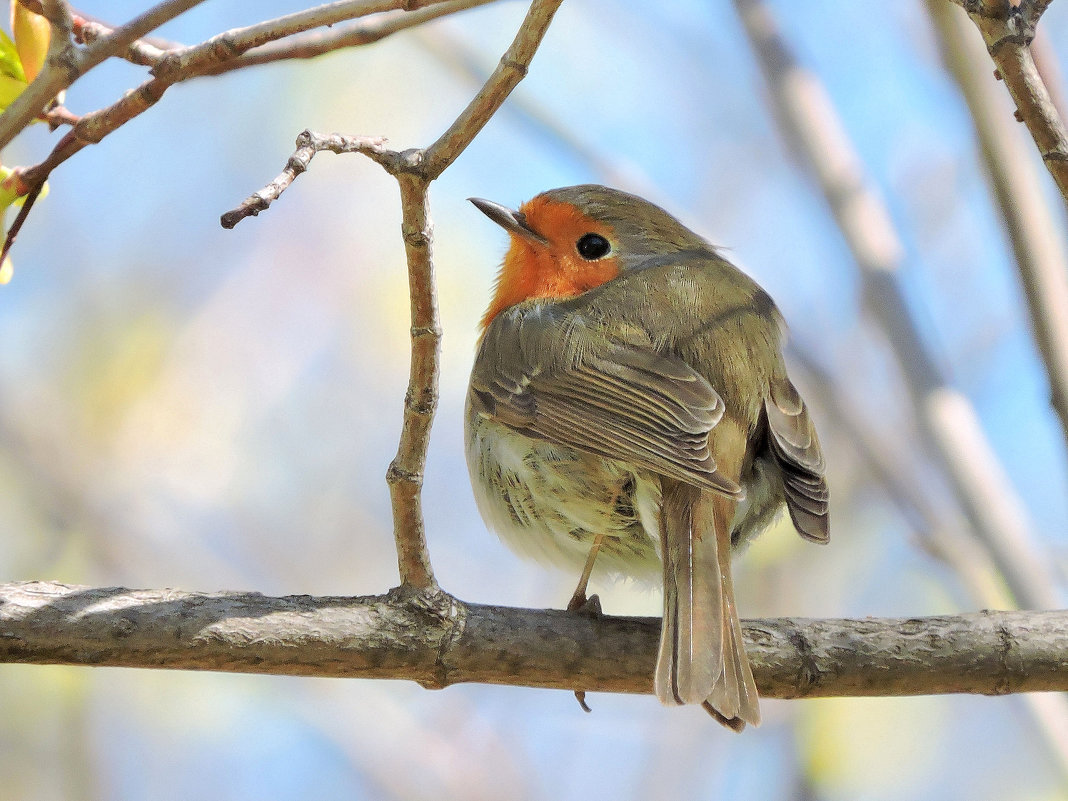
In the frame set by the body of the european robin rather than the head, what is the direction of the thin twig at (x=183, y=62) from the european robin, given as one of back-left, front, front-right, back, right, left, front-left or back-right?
left

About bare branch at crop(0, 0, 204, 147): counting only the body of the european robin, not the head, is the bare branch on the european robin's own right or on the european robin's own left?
on the european robin's own left

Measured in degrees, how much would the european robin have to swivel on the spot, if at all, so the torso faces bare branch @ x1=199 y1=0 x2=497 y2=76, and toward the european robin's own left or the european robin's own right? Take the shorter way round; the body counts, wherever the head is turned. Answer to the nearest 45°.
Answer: approximately 90° to the european robin's own left

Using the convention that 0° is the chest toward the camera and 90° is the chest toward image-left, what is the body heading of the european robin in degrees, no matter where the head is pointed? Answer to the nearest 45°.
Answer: approximately 135°
